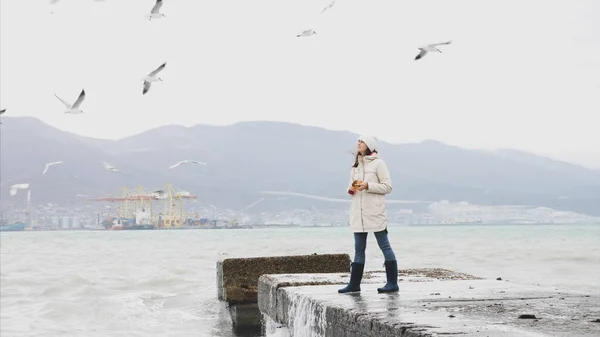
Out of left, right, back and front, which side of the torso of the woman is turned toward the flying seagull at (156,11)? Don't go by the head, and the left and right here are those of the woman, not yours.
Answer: right

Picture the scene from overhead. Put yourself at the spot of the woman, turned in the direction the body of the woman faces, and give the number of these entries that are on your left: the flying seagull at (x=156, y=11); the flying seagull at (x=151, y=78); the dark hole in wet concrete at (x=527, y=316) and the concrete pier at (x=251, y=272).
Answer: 1

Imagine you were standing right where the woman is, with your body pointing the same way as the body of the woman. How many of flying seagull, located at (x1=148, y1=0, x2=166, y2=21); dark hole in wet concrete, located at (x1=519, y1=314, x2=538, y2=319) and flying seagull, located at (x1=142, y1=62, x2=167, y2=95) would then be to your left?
1

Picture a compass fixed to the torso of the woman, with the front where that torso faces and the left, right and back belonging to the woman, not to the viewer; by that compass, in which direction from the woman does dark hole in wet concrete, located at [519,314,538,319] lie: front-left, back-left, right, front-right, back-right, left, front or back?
left

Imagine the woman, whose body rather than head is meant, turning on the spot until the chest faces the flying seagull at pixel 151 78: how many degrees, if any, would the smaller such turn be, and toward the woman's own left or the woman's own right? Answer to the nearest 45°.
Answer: approximately 90° to the woman's own right

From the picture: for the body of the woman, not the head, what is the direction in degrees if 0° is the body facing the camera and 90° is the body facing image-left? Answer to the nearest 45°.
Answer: approximately 45°

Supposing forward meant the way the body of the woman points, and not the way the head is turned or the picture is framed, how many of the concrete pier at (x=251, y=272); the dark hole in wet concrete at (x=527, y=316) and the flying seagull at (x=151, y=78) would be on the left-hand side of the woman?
1
